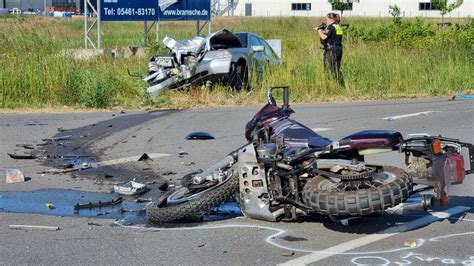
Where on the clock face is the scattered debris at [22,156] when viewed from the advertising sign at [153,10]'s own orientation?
The scattered debris is roughly at 12 o'clock from the advertising sign.

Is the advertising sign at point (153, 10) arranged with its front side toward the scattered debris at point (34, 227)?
yes

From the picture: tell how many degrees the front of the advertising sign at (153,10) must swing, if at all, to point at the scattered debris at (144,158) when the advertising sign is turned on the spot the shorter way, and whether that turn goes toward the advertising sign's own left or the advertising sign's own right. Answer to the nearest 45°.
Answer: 0° — it already faces it

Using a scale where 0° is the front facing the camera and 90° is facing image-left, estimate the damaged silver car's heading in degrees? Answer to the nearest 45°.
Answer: approximately 45°

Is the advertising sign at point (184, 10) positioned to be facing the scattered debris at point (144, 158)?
yes

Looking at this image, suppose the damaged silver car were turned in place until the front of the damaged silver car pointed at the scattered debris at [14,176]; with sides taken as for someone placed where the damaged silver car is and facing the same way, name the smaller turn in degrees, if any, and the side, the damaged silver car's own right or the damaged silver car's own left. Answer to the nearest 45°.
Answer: approximately 45° to the damaged silver car's own left
